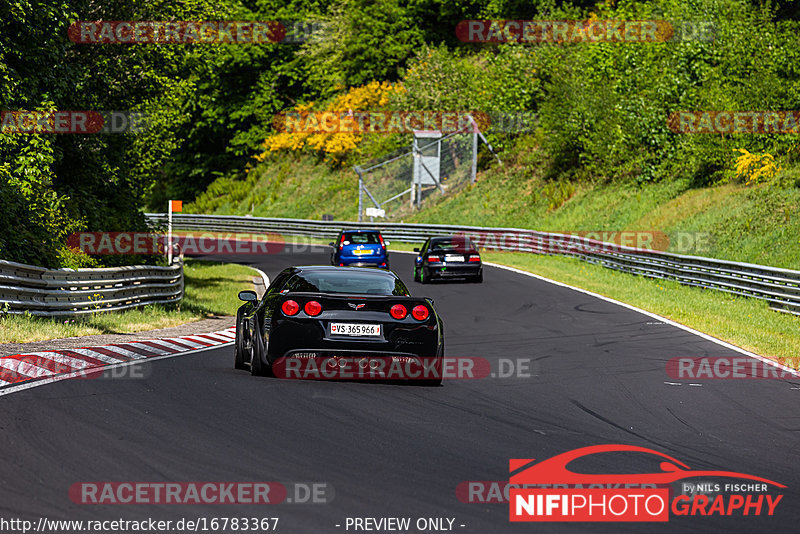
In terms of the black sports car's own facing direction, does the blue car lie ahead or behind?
ahead

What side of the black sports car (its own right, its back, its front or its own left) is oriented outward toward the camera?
back

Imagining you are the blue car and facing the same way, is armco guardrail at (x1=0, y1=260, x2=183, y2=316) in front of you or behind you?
behind

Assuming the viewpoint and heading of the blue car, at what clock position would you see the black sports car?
The black sports car is roughly at 6 o'clock from the blue car.

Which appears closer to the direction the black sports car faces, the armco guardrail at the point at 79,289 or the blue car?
the blue car

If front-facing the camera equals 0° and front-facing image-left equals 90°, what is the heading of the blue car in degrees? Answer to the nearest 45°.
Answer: approximately 180°

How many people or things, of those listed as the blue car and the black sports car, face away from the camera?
2
